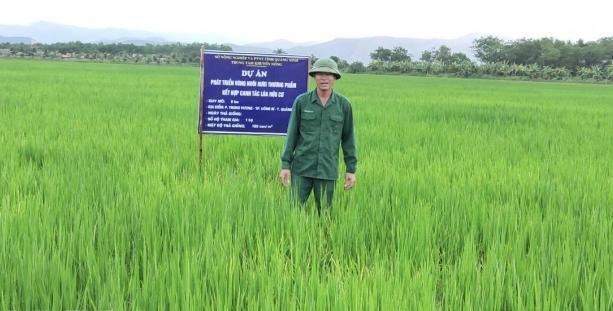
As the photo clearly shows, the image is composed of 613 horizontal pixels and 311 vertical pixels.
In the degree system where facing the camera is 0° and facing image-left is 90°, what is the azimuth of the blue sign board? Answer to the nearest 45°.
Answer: approximately 0°

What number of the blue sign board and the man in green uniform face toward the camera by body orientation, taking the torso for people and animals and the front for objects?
2

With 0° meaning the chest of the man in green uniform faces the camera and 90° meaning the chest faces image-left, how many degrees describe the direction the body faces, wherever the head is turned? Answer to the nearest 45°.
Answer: approximately 0°

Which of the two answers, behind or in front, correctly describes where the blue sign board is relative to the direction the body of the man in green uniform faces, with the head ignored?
behind

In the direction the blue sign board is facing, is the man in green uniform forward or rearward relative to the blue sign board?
forward
